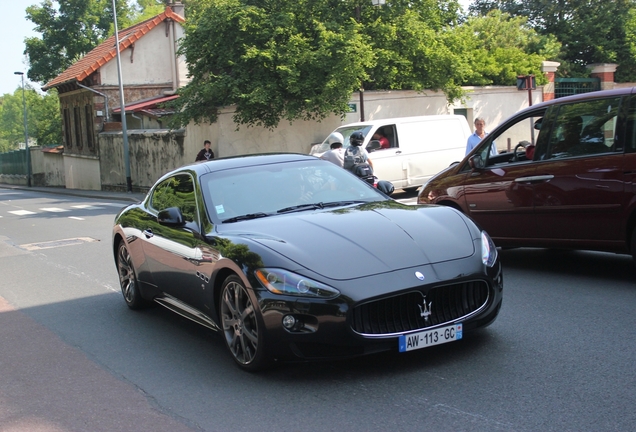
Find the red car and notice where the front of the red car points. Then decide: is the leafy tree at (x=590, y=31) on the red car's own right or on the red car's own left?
on the red car's own right

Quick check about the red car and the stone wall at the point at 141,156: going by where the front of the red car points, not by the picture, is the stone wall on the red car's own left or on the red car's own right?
on the red car's own right

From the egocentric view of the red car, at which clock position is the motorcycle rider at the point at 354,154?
The motorcycle rider is roughly at 2 o'clock from the red car.

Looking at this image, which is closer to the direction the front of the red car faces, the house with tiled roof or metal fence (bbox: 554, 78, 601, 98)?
the house with tiled roof

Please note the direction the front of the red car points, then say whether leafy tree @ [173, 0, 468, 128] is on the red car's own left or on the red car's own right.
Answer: on the red car's own right

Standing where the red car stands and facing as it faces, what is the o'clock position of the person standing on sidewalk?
The person standing on sidewalk is roughly at 2 o'clock from the red car.

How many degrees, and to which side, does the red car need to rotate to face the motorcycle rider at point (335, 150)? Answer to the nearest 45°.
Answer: approximately 45° to its right

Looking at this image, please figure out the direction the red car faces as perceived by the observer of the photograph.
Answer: facing to the left of the viewer

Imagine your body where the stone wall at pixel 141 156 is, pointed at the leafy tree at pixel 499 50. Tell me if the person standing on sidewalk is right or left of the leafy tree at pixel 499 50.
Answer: right
